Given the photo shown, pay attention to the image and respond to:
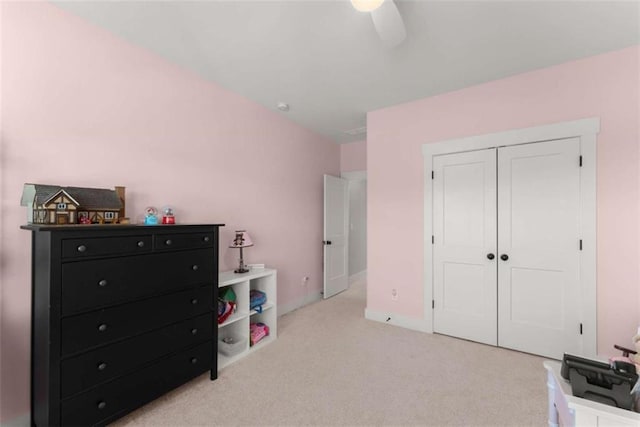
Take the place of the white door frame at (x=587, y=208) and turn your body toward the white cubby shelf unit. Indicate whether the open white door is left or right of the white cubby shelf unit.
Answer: right

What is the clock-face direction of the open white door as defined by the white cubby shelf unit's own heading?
The open white door is roughly at 9 o'clock from the white cubby shelf unit.

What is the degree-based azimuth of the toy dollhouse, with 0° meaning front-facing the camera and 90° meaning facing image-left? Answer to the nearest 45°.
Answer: approximately 0°

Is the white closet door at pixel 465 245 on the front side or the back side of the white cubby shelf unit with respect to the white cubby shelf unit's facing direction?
on the front side

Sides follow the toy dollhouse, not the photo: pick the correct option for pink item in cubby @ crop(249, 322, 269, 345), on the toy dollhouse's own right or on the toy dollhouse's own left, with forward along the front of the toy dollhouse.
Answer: on the toy dollhouse's own left

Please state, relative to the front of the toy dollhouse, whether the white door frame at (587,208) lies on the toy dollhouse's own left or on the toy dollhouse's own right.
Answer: on the toy dollhouse's own left

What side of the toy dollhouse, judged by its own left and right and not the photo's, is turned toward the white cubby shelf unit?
left

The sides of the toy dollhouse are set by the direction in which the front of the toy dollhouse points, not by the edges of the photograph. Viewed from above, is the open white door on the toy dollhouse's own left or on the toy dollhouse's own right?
on the toy dollhouse's own left

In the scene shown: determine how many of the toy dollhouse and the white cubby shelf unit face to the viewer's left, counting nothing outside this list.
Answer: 0

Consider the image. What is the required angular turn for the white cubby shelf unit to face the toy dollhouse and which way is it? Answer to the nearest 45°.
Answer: approximately 90° to its right

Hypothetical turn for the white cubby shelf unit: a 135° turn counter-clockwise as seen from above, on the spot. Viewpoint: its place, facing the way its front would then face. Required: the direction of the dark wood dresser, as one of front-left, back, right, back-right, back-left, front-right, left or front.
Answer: back-left
